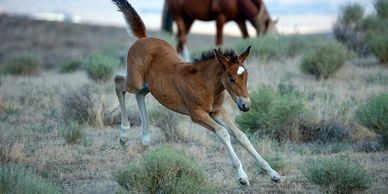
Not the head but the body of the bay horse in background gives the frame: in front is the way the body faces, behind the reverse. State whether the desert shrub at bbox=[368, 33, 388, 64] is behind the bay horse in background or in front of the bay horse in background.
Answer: in front

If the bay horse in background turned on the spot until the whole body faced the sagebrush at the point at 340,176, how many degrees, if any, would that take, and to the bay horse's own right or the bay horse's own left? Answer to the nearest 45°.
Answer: approximately 90° to the bay horse's own right

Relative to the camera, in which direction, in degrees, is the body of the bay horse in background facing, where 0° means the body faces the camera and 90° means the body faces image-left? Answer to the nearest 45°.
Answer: approximately 270°

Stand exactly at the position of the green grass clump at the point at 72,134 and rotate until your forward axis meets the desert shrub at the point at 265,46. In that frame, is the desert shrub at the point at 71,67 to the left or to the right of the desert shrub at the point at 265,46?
left

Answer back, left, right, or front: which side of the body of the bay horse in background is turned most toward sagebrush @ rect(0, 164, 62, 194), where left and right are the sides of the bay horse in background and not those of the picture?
right

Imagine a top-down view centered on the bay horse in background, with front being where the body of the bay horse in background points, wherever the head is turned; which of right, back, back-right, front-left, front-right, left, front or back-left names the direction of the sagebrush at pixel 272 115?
right

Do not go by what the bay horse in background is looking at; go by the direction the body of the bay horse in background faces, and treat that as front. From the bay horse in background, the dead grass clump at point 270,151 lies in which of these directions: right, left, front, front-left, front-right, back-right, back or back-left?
right

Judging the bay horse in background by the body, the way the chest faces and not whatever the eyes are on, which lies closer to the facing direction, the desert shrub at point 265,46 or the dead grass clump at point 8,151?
the desert shrub

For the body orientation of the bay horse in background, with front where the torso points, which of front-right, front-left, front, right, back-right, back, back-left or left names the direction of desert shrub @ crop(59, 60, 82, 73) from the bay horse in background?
back

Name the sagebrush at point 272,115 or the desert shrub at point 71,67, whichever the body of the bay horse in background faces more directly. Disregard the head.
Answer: the sagebrush

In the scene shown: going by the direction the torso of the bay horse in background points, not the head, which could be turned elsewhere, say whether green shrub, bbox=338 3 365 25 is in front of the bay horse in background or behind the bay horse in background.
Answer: in front

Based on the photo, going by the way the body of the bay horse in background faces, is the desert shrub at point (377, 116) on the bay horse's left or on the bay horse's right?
on the bay horse's right

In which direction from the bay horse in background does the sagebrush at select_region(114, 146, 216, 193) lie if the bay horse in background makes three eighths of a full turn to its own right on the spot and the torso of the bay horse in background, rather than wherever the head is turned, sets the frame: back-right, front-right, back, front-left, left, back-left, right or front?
front-left

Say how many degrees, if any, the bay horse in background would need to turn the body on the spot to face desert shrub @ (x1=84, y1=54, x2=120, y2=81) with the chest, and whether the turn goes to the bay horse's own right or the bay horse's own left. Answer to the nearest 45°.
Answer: approximately 135° to the bay horse's own right
